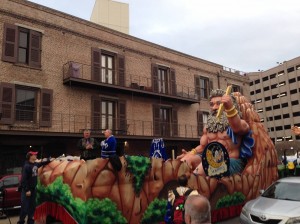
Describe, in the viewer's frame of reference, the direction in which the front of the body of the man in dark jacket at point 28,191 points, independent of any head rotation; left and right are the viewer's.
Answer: facing the viewer and to the right of the viewer

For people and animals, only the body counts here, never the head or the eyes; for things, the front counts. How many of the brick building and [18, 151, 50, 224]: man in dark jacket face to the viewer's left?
0

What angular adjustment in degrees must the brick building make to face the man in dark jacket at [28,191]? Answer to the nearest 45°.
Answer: approximately 45° to its right

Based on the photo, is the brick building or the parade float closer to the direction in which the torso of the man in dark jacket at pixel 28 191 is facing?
the parade float

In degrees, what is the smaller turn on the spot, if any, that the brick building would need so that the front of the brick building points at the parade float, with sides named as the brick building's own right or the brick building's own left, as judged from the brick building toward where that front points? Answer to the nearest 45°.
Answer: approximately 45° to the brick building's own right

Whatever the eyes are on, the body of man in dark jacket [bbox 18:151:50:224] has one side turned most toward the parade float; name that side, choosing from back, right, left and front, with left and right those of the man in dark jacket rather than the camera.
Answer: front

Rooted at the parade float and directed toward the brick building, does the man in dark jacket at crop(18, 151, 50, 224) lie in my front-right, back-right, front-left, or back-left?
back-left

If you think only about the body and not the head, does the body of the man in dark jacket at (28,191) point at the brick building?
no

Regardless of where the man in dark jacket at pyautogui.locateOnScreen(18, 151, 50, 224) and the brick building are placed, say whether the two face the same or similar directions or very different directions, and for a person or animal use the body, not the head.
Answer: same or similar directions

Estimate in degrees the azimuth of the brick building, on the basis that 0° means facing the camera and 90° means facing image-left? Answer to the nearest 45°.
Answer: approximately 315°
